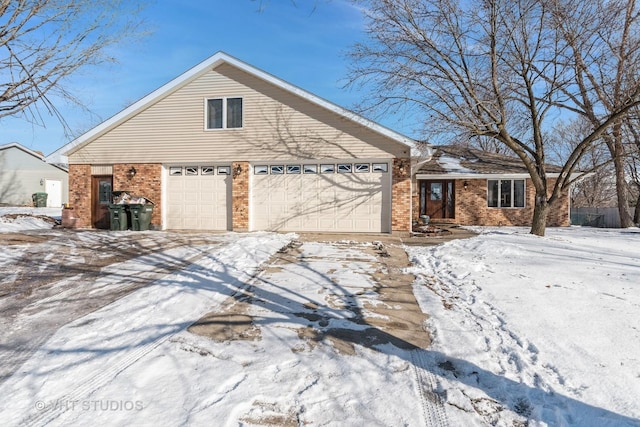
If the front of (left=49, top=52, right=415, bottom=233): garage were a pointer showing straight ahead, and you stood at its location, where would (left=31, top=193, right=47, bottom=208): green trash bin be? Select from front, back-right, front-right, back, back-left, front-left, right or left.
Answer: back-right

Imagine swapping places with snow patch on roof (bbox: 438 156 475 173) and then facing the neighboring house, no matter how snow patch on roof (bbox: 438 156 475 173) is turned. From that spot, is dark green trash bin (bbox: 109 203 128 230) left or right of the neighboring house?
left

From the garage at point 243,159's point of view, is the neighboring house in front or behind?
behind

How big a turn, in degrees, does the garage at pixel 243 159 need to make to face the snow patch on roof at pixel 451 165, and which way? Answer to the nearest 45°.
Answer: approximately 90° to its left

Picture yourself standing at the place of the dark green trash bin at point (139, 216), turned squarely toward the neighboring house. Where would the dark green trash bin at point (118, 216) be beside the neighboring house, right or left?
left

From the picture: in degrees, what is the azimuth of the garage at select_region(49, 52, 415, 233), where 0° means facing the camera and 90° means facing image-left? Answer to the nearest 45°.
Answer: approximately 0°
